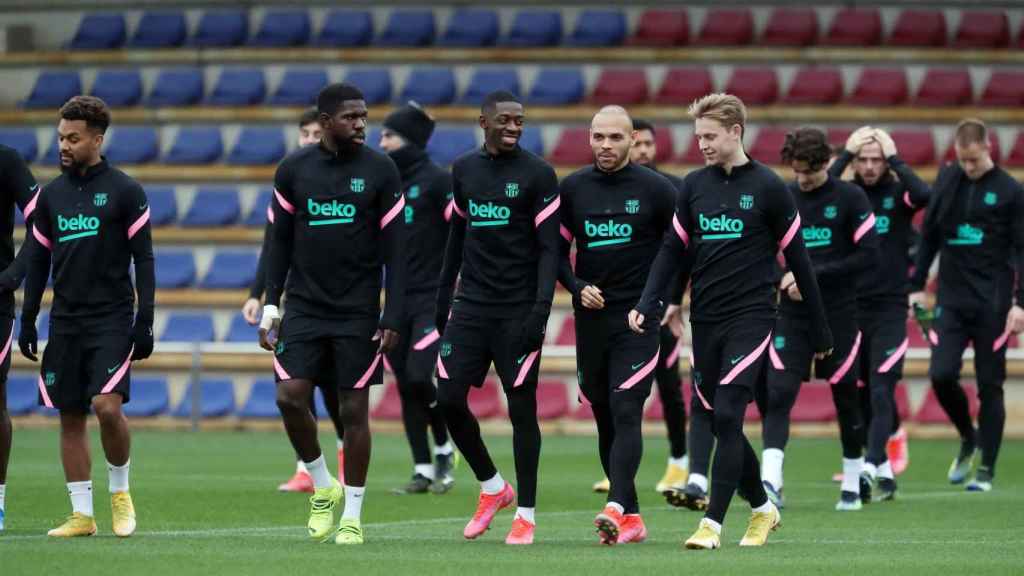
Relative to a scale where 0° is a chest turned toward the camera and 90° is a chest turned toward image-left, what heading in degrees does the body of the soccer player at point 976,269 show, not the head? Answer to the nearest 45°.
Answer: approximately 0°

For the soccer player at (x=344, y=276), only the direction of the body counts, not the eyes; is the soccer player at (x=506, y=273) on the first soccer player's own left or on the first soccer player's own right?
on the first soccer player's own left

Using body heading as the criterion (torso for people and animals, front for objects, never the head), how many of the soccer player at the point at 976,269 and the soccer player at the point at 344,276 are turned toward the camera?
2

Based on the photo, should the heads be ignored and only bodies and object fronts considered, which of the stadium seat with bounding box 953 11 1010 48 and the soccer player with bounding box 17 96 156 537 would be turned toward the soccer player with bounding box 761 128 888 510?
the stadium seat

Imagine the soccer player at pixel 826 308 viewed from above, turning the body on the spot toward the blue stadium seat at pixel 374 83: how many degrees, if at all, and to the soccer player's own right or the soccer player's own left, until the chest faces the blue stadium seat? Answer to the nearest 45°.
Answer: approximately 90° to the soccer player's own right

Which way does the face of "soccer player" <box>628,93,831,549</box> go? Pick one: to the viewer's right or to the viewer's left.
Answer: to the viewer's left

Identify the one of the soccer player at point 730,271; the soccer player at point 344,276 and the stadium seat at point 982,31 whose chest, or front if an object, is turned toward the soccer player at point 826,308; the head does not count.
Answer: the stadium seat

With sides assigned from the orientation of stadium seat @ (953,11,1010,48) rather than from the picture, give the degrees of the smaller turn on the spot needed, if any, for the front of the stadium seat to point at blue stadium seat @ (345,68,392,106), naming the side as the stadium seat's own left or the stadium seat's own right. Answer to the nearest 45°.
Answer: approximately 90° to the stadium seat's own right

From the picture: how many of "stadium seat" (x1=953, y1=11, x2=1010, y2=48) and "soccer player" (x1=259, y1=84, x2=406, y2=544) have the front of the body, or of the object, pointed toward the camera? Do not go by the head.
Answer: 2

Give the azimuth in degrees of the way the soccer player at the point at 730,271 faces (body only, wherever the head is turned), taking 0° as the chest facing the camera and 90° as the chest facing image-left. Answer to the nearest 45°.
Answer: approximately 45°

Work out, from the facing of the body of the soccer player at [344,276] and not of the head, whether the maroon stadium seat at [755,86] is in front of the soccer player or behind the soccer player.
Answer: behind
